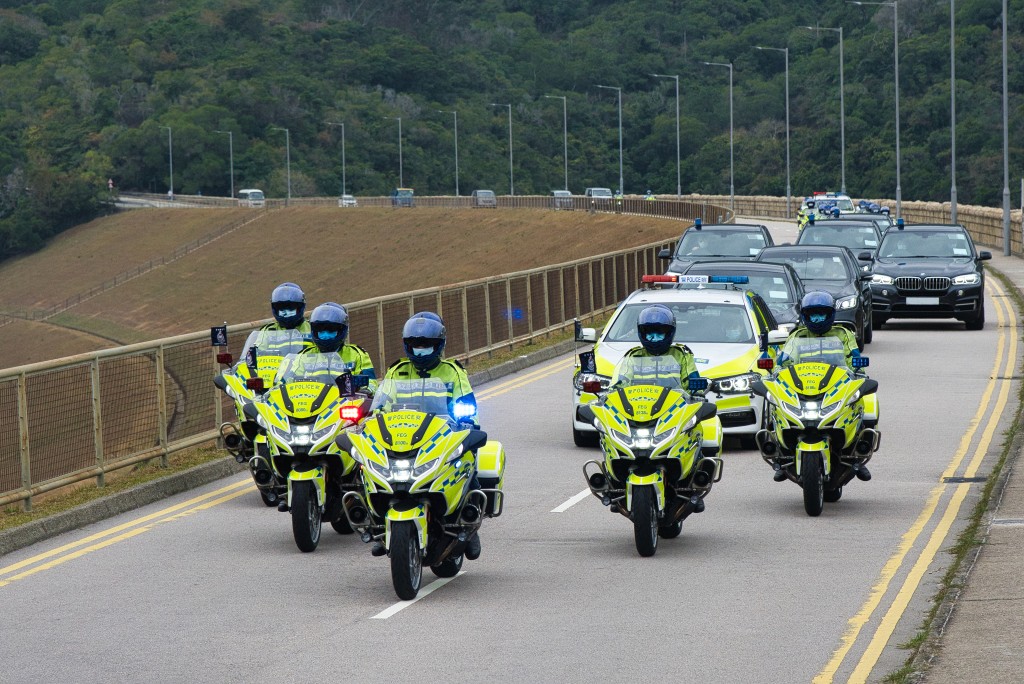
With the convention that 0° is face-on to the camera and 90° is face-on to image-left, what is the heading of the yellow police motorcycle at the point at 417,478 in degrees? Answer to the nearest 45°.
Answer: approximately 0°

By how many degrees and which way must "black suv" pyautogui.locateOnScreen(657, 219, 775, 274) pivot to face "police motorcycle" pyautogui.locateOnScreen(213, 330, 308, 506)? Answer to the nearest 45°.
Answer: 0° — it already faces it

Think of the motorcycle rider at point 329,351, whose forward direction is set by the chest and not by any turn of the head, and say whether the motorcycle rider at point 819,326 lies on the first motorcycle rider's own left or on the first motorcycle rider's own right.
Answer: on the first motorcycle rider's own left

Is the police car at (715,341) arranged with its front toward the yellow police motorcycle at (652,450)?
yes

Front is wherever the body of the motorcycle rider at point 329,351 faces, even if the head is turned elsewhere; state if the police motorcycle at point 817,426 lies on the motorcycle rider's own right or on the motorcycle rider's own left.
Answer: on the motorcycle rider's own left

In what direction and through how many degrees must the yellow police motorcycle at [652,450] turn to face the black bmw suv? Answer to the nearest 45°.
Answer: approximately 180°

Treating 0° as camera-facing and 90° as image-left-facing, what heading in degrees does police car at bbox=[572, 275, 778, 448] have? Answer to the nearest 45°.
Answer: approximately 0°
